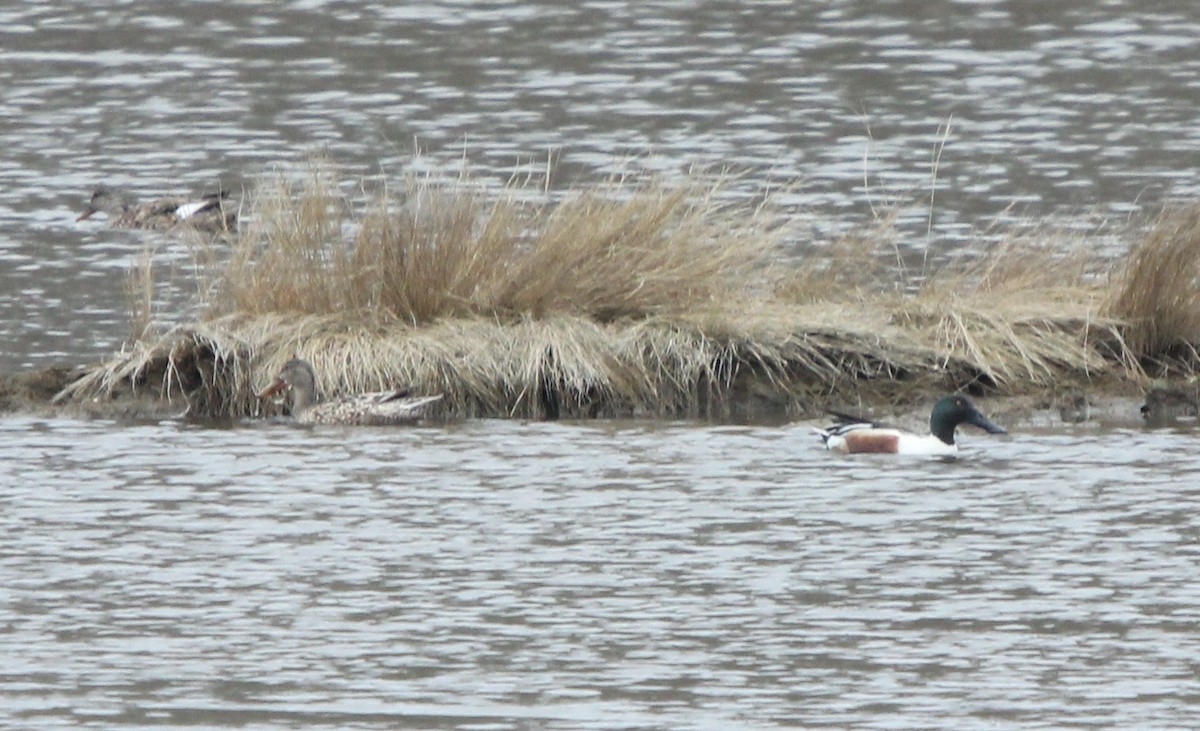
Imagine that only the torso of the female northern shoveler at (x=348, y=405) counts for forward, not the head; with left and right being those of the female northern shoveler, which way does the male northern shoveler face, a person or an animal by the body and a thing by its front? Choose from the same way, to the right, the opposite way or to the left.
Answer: the opposite way

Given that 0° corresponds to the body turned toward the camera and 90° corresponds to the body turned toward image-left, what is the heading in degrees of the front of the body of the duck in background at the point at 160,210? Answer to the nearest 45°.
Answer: approximately 90°

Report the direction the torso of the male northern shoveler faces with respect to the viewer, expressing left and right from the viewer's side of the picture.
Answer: facing to the right of the viewer

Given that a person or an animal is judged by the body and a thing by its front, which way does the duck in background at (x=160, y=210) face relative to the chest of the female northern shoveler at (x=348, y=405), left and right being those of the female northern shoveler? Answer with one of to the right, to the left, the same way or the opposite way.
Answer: the same way

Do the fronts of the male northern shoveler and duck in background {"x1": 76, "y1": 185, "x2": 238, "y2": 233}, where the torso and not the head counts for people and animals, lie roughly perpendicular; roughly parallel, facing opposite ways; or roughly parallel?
roughly parallel, facing opposite ways

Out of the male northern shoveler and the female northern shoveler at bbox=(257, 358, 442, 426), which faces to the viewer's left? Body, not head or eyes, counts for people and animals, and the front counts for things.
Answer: the female northern shoveler

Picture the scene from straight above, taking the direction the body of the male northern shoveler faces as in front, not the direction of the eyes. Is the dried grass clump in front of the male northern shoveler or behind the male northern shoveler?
behind

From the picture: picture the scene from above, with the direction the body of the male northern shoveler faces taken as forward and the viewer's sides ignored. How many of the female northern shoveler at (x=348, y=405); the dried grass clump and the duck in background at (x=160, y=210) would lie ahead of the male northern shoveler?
0

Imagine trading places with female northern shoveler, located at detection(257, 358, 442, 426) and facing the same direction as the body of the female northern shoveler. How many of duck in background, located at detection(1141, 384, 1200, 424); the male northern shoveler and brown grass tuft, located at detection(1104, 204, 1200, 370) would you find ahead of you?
0

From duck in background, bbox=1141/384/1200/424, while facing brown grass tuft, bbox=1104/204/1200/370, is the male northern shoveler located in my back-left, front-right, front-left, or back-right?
back-left

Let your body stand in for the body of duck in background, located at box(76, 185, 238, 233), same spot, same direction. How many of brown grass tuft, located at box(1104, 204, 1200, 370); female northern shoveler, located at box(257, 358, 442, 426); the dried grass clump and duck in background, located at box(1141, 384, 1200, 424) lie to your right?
0

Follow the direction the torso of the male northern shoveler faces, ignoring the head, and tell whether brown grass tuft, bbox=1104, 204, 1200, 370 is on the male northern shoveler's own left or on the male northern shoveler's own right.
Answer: on the male northern shoveler's own left

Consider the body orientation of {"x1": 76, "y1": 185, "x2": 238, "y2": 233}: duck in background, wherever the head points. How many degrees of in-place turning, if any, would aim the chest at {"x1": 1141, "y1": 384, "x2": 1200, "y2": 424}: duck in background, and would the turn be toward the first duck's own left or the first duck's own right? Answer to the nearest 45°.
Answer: approximately 135° to the first duck's own left

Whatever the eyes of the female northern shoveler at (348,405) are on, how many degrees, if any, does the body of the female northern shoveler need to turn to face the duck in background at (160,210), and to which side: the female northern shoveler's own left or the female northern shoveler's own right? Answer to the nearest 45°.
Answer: approximately 90° to the female northern shoveler's own right

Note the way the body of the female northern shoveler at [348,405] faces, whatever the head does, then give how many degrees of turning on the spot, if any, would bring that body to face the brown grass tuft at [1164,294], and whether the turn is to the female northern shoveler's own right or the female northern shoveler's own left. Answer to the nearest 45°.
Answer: approximately 180°

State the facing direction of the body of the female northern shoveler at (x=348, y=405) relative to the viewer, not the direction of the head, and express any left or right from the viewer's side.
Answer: facing to the left of the viewer
